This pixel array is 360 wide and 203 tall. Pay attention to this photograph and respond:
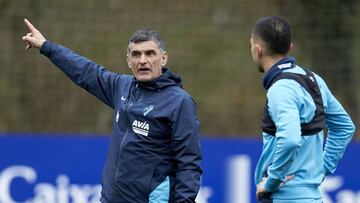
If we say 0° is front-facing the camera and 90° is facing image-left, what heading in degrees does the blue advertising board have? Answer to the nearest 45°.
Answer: approximately 0°

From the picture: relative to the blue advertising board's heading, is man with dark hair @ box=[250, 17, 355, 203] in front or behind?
in front

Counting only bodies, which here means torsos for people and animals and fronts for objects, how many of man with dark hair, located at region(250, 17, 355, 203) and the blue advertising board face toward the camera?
1

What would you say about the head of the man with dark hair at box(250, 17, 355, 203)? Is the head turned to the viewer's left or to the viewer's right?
to the viewer's left

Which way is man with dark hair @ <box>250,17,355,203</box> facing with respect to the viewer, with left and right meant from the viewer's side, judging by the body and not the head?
facing away from the viewer and to the left of the viewer

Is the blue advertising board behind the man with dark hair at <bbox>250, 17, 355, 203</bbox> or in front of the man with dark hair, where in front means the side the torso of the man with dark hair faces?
in front
